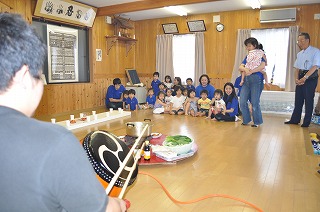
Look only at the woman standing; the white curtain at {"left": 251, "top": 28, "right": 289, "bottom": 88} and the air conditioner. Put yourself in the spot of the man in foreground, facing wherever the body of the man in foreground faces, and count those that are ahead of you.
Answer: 3

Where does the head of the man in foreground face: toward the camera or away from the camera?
away from the camera

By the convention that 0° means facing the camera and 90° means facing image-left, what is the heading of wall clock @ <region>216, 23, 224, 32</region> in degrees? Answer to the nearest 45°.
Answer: approximately 0°

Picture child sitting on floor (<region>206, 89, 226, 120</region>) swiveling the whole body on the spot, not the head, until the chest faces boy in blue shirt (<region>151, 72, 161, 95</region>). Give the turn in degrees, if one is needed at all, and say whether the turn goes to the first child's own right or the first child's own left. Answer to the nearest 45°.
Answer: approximately 90° to the first child's own right

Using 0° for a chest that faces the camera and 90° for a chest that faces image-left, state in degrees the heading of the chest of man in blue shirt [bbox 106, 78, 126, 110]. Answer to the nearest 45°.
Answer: approximately 0°

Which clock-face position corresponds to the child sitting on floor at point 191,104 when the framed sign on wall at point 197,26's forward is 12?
The child sitting on floor is roughly at 12 o'clock from the framed sign on wall.

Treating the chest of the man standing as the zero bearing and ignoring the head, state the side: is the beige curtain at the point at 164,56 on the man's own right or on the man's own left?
on the man's own right

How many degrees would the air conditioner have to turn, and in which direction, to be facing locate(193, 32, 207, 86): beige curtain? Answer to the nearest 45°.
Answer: approximately 90° to its right
